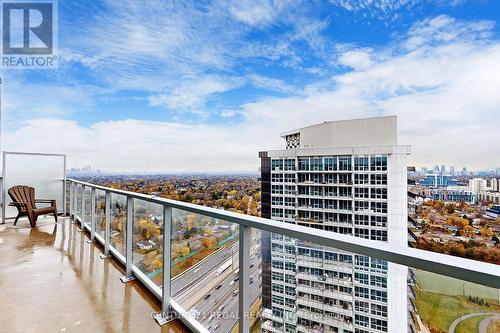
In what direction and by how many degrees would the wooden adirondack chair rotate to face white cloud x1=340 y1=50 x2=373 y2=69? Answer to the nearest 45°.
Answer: approximately 45° to its left

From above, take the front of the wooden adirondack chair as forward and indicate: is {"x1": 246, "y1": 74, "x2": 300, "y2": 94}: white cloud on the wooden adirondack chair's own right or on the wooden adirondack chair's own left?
on the wooden adirondack chair's own left

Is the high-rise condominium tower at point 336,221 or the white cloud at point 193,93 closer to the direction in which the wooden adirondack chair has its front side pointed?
the high-rise condominium tower

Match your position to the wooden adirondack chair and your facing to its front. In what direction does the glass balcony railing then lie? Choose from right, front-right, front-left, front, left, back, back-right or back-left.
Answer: front-right

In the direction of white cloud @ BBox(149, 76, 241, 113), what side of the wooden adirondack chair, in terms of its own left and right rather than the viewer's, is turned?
left

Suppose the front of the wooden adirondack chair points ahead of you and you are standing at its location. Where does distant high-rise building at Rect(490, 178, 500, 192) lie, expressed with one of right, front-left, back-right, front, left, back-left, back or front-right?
front

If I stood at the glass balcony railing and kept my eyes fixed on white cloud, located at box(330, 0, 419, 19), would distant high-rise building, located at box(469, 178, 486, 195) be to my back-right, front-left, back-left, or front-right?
front-right

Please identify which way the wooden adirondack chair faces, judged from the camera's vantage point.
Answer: facing the viewer and to the right of the viewer

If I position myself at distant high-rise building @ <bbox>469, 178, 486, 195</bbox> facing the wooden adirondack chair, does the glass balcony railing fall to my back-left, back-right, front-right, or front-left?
front-left
